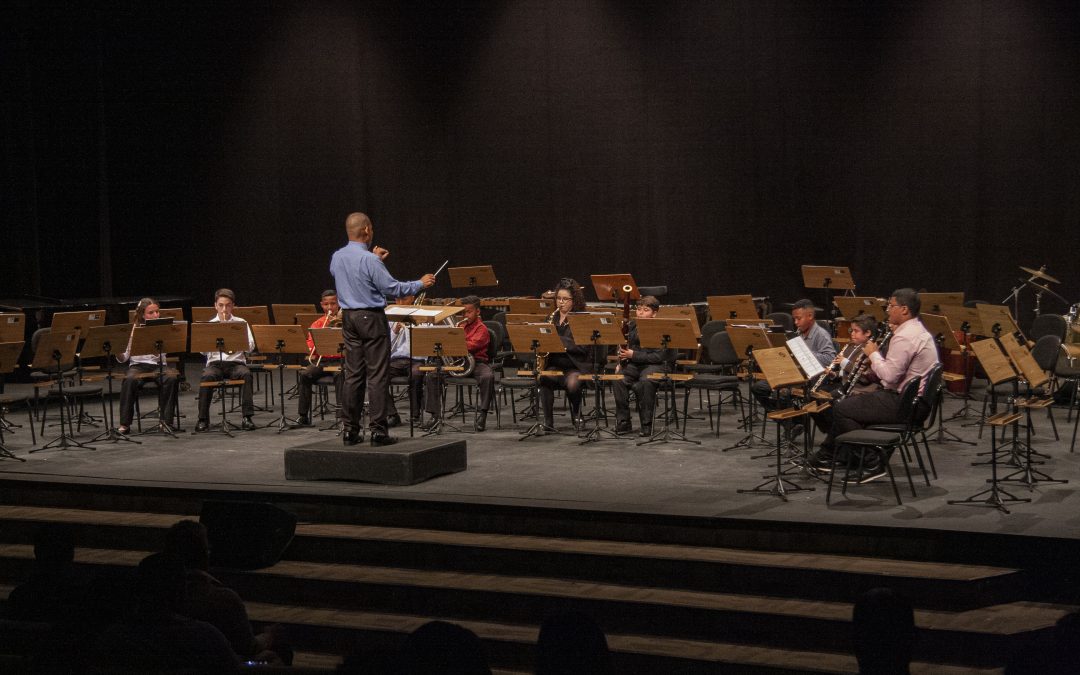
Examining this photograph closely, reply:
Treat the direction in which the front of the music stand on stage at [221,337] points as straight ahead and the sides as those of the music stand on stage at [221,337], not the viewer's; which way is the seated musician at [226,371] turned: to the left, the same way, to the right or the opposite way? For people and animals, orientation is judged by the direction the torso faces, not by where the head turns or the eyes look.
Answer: the opposite way

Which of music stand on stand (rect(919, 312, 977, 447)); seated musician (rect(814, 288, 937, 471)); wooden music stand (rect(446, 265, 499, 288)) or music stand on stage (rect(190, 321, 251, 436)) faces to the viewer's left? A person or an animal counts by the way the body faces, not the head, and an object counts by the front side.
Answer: the seated musician

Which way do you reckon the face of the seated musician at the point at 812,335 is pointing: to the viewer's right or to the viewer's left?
to the viewer's left

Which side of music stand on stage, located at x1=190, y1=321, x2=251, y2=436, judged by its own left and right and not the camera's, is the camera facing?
back

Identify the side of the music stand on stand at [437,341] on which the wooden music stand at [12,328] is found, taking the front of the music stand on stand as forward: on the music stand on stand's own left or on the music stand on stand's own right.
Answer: on the music stand on stand's own left

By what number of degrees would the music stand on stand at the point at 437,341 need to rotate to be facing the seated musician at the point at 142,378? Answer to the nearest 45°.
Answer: approximately 90° to its left

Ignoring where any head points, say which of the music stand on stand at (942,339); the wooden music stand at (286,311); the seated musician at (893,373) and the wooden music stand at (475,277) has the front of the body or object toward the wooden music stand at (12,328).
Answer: the seated musician

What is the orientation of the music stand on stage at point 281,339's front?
away from the camera

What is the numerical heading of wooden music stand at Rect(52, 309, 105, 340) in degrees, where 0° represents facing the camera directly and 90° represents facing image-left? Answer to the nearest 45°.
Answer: approximately 135°

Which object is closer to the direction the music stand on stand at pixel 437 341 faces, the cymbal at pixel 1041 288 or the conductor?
the cymbal

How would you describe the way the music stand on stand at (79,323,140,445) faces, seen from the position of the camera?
facing away from the viewer and to the left of the viewer

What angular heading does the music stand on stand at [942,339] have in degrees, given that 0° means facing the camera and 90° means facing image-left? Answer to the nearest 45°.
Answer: approximately 225°

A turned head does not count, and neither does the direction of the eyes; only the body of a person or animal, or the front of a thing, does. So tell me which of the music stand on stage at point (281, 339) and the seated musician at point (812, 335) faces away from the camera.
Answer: the music stand on stage

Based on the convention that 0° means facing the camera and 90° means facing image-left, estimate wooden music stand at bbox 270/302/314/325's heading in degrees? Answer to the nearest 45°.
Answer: approximately 180°

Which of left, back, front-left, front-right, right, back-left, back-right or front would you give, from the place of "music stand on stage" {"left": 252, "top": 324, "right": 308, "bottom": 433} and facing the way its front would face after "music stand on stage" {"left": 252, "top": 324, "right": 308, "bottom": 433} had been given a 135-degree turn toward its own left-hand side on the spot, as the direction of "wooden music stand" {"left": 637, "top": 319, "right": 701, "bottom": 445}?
left
